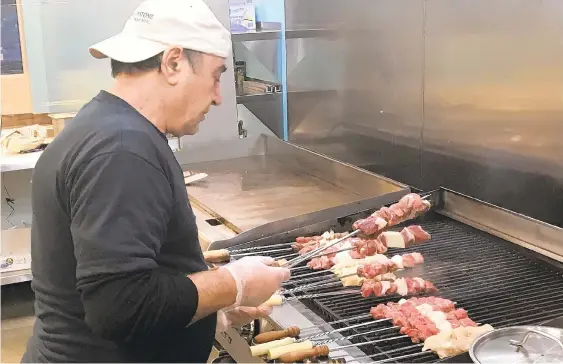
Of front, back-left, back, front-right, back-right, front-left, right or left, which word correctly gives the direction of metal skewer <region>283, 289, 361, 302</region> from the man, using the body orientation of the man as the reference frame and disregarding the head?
front-left

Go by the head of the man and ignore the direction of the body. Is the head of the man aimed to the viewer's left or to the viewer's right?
to the viewer's right

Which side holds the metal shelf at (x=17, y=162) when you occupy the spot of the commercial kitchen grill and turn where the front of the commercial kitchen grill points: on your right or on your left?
on your right

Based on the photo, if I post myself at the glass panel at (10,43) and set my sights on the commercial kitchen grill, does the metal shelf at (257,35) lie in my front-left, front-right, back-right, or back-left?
front-left

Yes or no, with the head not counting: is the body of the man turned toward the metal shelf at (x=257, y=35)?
no

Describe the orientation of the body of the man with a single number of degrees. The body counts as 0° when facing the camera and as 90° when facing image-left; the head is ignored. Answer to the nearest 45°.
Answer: approximately 270°

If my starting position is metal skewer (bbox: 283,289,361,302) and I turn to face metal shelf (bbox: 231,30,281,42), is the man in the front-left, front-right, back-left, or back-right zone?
back-left

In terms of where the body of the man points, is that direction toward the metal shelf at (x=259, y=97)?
no

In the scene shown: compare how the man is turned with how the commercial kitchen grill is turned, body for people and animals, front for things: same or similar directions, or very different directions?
very different directions

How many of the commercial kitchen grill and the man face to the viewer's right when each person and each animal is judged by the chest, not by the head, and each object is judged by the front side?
1

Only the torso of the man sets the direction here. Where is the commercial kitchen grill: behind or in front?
in front
